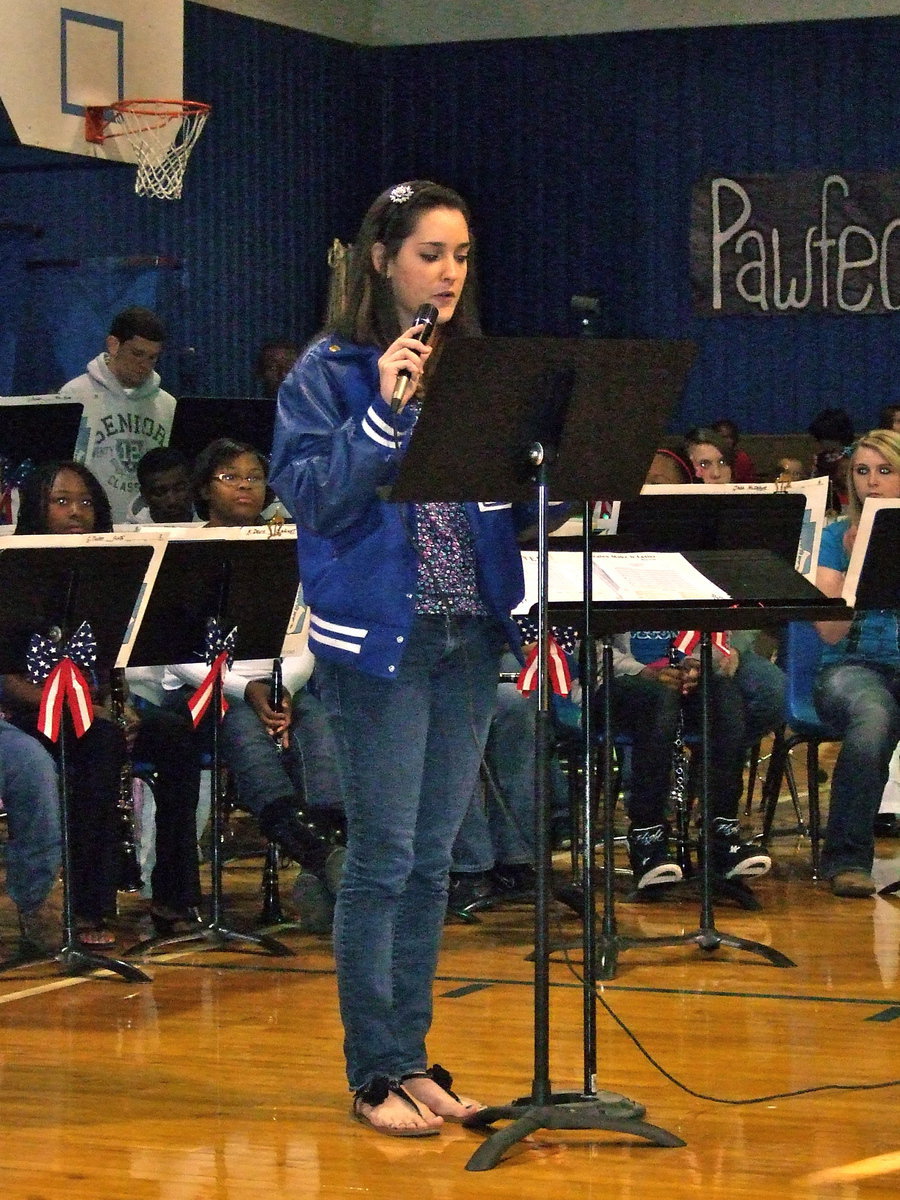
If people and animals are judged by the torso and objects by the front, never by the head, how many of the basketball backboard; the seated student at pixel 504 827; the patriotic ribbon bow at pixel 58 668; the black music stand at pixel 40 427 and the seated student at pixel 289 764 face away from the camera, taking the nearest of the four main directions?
1

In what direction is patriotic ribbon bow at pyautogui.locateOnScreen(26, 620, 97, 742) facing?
toward the camera

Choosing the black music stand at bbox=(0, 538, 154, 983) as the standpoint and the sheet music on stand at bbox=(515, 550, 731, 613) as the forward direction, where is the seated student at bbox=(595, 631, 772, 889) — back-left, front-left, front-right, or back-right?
front-left

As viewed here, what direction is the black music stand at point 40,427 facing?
away from the camera

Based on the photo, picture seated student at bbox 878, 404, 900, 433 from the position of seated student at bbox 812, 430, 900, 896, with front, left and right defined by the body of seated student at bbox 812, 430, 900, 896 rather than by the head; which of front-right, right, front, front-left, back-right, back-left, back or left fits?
back

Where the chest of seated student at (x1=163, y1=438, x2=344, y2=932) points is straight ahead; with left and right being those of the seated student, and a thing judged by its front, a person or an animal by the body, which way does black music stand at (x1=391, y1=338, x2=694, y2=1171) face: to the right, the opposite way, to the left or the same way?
the opposite way

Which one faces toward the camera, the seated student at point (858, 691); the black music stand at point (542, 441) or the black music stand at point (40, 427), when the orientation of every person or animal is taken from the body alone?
the seated student

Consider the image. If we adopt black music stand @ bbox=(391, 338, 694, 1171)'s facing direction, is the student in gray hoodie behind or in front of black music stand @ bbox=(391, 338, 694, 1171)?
in front

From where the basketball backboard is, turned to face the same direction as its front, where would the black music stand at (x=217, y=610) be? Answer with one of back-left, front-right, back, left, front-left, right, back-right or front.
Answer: front-right

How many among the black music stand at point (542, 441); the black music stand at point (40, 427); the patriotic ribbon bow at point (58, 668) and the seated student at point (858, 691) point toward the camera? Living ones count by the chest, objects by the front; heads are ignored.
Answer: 2

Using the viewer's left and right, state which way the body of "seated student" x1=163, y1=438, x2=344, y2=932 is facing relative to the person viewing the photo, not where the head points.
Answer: facing the viewer and to the right of the viewer

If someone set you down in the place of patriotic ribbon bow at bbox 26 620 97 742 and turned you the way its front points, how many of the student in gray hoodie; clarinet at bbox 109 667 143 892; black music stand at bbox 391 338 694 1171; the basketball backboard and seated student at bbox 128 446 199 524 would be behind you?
4
